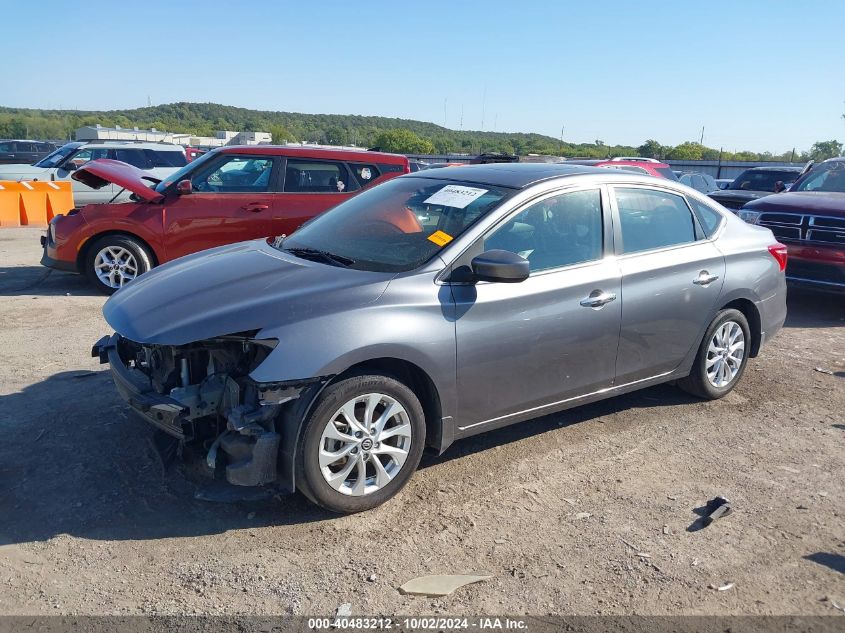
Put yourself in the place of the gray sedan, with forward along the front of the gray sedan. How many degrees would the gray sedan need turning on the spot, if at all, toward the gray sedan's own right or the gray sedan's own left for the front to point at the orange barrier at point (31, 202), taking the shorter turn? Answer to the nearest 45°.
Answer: approximately 90° to the gray sedan's own right

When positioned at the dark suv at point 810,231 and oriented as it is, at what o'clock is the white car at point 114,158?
The white car is roughly at 2 o'clock from the dark suv.

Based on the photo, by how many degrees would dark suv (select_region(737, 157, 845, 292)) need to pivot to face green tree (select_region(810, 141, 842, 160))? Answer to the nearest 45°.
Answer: approximately 135° to its right

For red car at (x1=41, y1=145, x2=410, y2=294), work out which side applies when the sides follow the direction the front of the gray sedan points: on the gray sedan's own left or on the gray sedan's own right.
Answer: on the gray sedan's own right

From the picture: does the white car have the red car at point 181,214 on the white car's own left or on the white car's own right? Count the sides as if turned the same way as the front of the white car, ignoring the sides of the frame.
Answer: on the white car's own left

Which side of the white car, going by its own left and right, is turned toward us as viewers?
left

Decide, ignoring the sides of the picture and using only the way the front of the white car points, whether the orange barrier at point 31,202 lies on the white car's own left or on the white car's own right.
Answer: on the white car's own left

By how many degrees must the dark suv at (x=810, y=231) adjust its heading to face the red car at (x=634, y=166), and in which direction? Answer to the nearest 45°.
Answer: approximately 90° to its right

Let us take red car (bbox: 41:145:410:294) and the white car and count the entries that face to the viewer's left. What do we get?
2

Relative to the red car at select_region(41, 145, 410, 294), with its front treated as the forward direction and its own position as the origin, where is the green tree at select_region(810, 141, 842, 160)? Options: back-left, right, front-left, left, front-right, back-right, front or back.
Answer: back-right

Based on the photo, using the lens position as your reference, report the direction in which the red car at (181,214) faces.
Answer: facing to the left of the viewer

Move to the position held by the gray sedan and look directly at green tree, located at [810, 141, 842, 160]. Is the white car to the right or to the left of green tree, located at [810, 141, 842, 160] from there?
left
